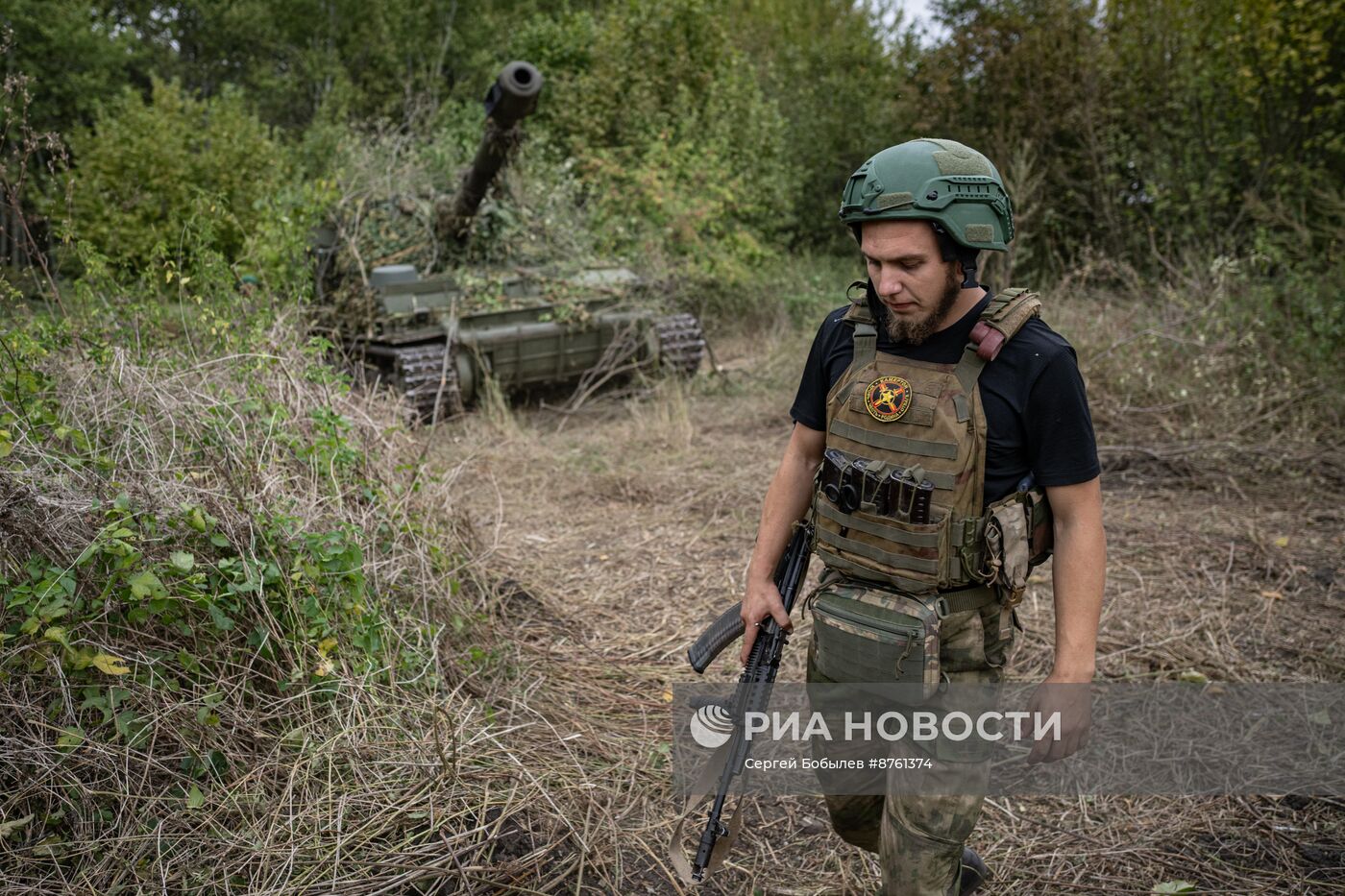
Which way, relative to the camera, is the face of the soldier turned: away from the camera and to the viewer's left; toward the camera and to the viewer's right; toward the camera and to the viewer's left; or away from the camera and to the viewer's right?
toward the camera and to the viewer's left

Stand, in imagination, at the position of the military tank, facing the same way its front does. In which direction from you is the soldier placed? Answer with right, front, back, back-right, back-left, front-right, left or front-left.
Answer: front-right

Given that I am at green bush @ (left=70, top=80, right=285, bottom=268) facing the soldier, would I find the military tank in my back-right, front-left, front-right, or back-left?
front-left

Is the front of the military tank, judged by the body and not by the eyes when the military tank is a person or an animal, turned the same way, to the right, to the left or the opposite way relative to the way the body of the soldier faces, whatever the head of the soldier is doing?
to the left

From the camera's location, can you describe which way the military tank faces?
facing the viewer and to the right of the viewer

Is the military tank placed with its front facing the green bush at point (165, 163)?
no

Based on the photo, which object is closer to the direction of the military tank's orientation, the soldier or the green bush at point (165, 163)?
the soldier

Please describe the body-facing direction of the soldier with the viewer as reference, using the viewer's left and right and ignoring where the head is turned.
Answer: facing the viewer and to the left of the viewer

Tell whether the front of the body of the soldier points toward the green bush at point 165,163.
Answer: no

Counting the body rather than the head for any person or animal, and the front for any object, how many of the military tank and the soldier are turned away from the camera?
0

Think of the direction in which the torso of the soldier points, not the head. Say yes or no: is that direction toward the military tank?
no
